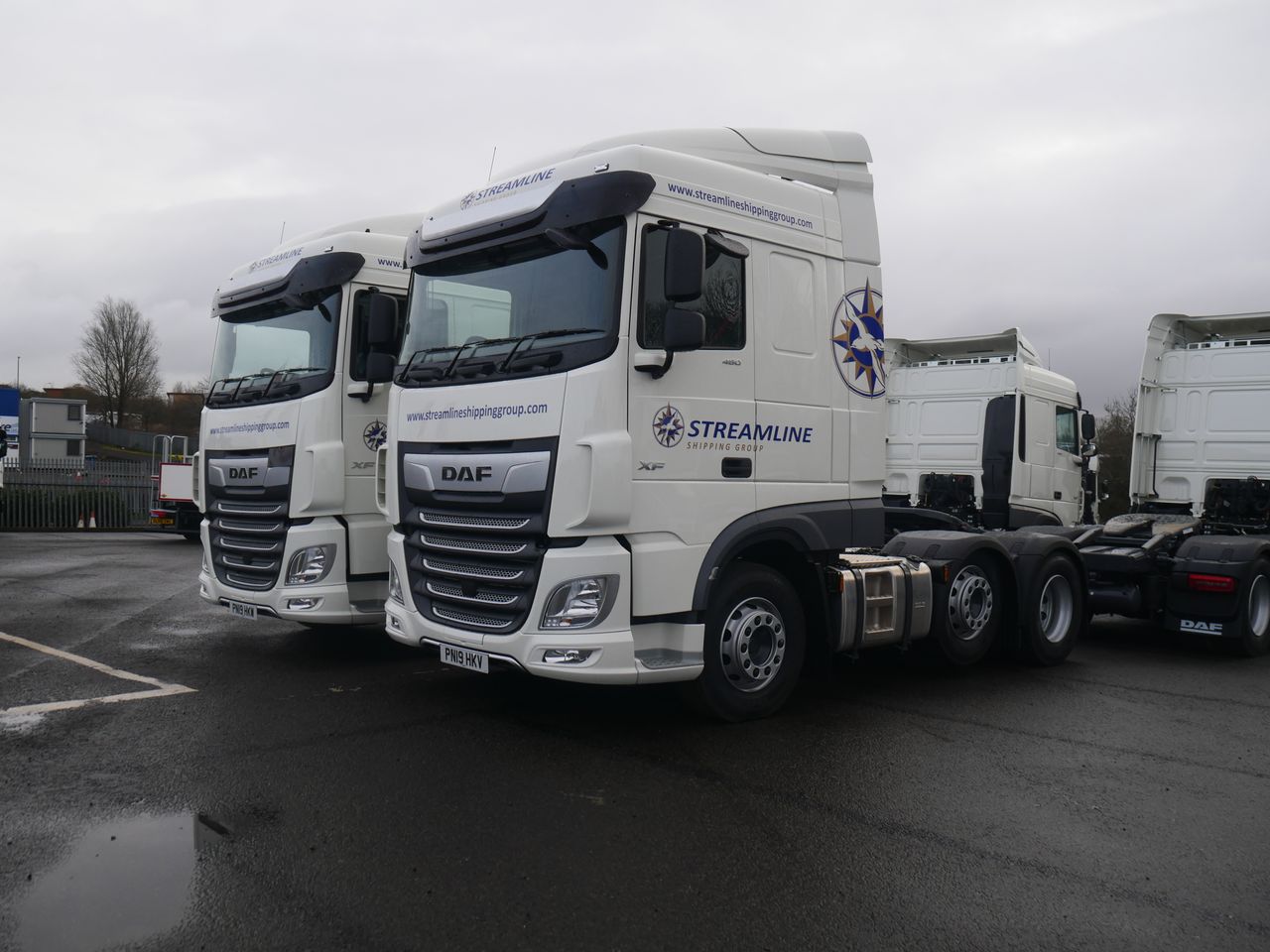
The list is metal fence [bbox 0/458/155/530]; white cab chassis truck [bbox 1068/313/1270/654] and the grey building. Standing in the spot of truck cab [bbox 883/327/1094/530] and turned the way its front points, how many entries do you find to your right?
1

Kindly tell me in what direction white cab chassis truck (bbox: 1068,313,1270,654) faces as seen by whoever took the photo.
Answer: facing away from the viewer and to the right of the viewer

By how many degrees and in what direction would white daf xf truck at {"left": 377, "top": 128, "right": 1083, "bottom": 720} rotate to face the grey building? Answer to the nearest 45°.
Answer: approximately 90° to its right

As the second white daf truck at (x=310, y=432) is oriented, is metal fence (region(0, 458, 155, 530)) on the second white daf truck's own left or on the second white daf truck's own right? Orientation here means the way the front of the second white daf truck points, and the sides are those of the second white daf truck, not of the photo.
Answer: on the second white daf truck's own right

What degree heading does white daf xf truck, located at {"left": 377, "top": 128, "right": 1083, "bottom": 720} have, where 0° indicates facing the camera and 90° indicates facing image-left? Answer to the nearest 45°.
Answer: approximately 45°

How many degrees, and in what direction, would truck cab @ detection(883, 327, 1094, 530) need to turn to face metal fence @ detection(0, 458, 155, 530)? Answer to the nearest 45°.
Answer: approximately 135° to its left

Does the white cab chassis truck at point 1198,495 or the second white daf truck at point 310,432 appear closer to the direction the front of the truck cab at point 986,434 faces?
the white cab chassis truck

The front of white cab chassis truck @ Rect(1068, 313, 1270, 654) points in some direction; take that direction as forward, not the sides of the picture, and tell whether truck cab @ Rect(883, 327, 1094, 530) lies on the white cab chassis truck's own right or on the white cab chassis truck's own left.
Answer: on the white cab chassis truck's own left

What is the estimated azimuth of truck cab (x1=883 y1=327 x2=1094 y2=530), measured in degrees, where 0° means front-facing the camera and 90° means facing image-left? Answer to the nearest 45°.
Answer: approximately 225°

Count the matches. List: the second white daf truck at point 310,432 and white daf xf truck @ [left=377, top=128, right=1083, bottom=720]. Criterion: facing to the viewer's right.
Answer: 0

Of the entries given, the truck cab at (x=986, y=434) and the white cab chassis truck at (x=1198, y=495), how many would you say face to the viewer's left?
0

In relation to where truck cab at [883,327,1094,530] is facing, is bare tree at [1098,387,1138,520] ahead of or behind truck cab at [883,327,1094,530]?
ahead

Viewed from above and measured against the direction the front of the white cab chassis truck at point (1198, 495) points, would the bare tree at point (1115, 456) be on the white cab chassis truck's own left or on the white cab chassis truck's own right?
on the white cab chassis truck's own left

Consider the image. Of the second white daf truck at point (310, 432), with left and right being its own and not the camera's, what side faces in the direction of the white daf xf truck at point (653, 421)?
left
